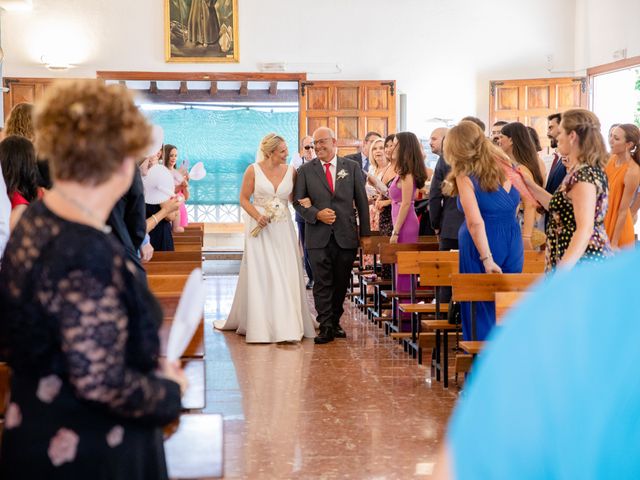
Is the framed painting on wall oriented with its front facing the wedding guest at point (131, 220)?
yes

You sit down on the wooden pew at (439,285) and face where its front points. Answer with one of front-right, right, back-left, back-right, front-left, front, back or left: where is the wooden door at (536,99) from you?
back

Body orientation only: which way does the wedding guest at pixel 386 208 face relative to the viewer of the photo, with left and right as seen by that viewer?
facing the viewer and to the left of the viewer

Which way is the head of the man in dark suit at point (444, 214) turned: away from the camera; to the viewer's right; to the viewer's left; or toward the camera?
to the viewer's left

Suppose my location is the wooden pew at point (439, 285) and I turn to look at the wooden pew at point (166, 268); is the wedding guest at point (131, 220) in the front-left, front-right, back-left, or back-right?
front-left

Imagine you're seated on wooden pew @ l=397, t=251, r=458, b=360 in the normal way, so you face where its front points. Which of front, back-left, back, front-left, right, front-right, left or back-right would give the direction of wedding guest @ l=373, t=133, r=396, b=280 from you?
back

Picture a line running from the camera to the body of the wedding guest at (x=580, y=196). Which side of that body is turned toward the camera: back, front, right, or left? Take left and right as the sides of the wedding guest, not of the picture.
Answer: left

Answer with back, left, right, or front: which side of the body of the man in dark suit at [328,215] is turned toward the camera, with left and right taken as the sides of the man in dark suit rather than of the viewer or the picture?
front

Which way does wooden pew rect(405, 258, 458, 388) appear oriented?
toward the camera

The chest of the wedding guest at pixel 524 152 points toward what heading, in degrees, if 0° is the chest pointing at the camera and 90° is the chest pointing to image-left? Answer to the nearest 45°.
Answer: approximately 90°

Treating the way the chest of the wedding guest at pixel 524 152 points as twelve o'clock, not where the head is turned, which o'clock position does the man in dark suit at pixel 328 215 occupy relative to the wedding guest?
The man in dark suit is roughly at 1 o'clock from the wedding guest.

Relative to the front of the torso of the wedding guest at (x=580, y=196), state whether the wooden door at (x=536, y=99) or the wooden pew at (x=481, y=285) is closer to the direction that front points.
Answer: the wooden pew

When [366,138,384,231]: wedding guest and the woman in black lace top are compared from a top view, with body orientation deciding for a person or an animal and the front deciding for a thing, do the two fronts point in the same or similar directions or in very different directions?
very different directions

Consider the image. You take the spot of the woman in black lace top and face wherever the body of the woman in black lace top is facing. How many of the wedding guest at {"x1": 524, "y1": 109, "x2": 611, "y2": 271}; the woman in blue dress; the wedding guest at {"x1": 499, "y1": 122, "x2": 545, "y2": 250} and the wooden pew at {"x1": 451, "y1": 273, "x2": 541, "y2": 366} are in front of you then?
4

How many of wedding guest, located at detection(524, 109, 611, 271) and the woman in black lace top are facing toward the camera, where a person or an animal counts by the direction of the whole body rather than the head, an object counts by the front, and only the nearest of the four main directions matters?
0

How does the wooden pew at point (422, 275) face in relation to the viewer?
toward the camera
